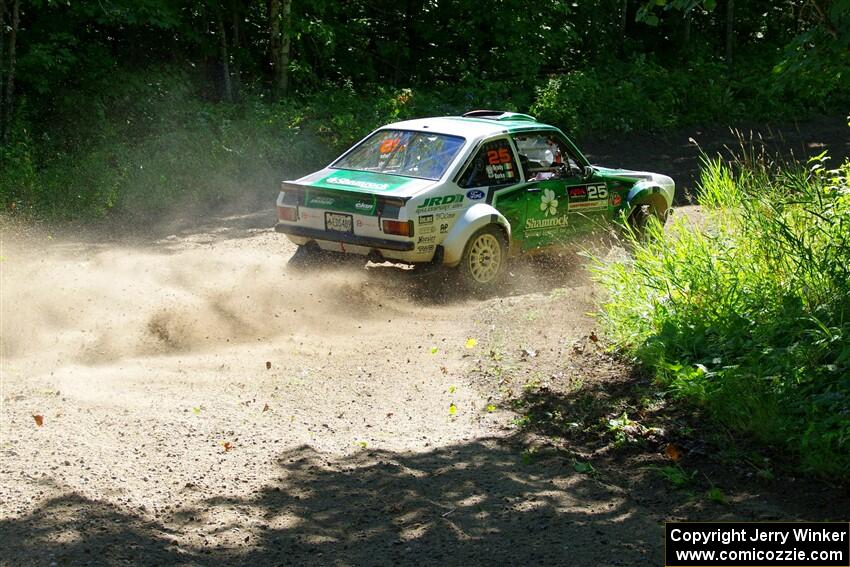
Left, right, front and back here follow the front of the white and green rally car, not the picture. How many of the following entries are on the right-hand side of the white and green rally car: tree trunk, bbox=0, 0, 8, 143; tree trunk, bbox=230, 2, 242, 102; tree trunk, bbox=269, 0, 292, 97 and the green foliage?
1

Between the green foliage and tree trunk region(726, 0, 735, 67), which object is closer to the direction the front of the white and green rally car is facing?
the tree trunk

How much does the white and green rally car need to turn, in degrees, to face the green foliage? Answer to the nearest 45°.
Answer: approximately 90° to its right

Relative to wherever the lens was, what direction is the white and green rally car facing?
facing away from the viewer and to the right of the viewer

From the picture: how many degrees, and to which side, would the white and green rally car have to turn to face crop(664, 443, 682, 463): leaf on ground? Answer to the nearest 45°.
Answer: approximately 135° to its right

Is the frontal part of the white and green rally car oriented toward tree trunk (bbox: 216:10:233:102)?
no

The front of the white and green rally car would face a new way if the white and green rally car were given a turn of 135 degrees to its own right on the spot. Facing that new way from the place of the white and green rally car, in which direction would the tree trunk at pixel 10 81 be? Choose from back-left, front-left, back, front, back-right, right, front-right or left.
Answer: back-right

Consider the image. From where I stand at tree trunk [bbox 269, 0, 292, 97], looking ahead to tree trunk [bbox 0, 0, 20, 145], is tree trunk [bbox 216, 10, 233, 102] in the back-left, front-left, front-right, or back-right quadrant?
front-right

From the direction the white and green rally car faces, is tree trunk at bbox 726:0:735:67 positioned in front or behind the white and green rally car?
in front

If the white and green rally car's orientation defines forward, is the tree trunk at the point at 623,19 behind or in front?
in front

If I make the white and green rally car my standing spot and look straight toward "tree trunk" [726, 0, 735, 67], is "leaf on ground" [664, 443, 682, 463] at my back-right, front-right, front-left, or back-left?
back-right

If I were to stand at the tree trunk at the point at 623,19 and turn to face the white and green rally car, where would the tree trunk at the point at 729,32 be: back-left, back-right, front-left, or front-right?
back-left

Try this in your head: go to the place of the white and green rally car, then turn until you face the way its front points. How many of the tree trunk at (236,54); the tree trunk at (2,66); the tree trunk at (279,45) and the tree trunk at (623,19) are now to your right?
0

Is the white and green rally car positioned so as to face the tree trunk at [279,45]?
no
